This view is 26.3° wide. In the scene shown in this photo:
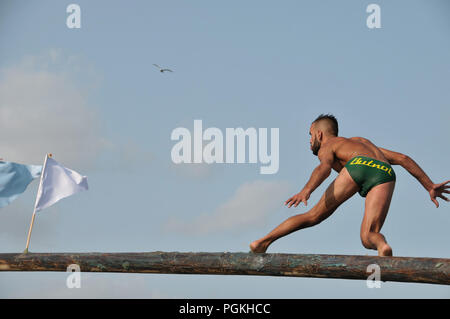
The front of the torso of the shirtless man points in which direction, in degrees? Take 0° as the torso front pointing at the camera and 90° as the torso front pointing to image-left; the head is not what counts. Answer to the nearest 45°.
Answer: approximately 135°

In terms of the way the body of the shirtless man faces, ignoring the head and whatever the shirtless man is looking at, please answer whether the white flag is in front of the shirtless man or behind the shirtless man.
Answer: in front

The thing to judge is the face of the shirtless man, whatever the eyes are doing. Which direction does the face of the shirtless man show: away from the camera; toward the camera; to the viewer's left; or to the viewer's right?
to the viewer's left
